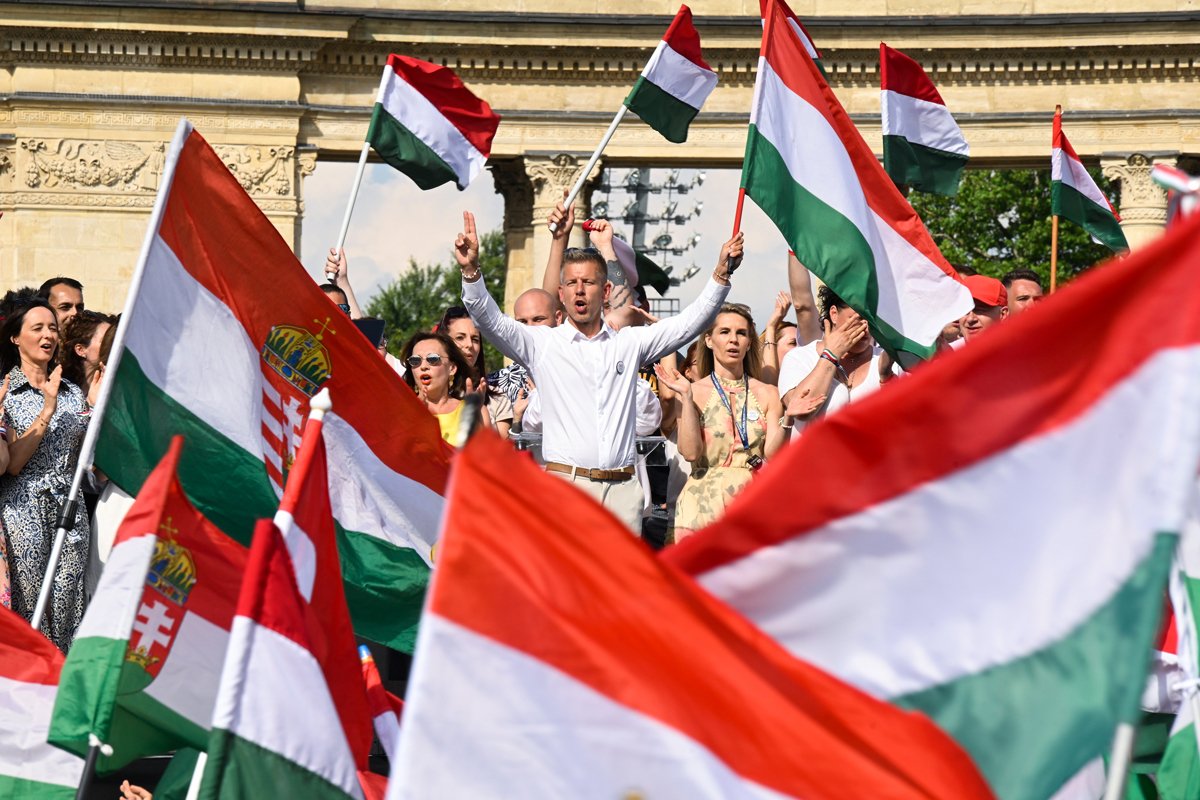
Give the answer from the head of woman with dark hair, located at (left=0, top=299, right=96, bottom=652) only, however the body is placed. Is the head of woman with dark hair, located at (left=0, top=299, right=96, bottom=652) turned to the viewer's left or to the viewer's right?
to the viewer's right

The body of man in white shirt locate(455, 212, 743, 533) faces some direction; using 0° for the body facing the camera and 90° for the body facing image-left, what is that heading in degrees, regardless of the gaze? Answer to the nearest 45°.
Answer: approximately 0°

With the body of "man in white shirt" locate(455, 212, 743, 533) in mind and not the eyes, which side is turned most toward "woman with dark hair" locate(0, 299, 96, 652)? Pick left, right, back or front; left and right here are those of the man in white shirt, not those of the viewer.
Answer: right

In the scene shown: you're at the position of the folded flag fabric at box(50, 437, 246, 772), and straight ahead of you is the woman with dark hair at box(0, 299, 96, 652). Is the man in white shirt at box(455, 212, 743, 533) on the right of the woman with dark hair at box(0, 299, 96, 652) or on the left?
right

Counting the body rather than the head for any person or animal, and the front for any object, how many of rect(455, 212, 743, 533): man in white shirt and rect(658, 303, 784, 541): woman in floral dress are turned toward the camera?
2

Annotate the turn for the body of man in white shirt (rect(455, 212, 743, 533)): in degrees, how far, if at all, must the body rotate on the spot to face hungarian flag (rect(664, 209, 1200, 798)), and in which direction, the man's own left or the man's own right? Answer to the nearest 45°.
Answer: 0° — they already face it
